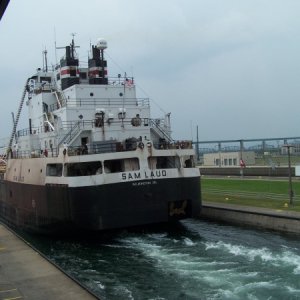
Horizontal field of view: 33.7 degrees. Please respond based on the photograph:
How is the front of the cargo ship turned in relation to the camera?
facing away from the viewer and to the left of the viewer

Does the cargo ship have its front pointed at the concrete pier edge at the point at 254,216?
no
